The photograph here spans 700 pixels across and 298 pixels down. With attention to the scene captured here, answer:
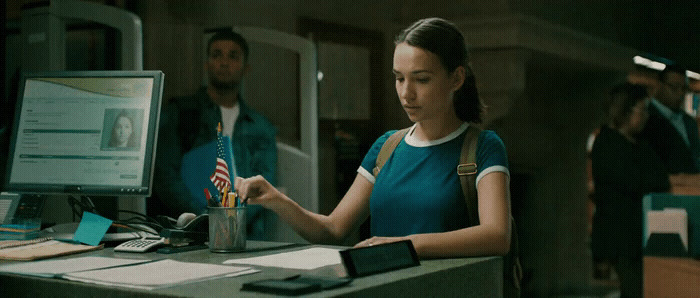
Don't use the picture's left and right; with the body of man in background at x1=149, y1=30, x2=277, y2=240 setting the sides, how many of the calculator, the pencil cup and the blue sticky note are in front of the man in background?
3

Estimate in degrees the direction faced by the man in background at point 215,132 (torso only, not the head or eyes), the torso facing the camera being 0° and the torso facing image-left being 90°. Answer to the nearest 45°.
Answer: approximately 0°

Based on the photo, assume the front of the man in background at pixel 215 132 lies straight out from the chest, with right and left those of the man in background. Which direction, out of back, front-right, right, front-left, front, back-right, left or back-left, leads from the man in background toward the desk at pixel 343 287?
front

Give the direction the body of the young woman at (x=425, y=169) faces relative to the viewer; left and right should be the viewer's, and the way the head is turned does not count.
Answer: facing the viewer and to the left of the viewer

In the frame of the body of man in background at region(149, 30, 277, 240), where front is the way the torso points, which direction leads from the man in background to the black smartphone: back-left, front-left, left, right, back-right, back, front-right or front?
front

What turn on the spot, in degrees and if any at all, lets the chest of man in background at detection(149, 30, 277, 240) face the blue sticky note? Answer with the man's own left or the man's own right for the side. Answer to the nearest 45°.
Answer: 0° — they already face it

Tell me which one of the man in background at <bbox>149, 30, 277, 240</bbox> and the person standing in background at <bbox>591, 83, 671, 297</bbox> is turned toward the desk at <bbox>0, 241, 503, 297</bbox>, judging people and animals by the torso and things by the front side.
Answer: the man in background

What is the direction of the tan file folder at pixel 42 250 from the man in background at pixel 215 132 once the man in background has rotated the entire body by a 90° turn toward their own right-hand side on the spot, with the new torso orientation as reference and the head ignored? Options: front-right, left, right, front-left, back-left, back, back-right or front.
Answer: left
